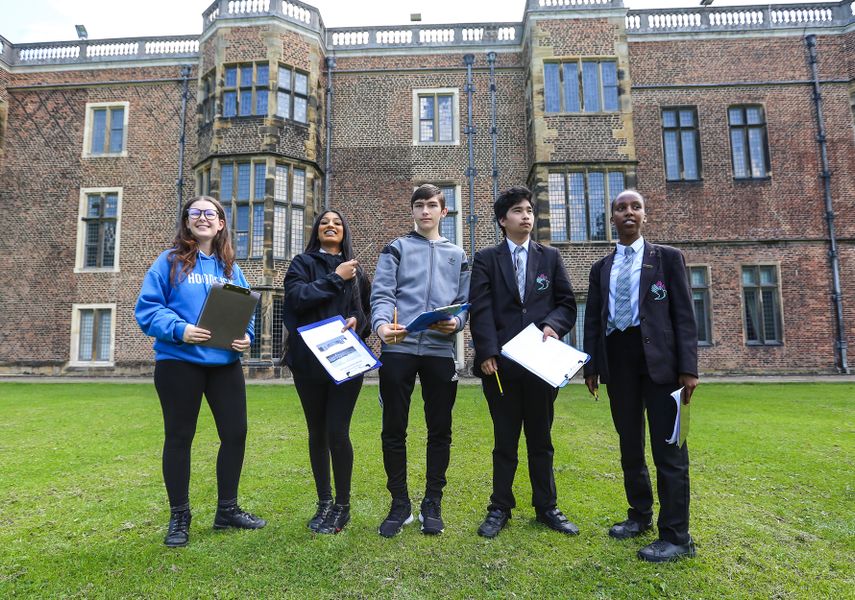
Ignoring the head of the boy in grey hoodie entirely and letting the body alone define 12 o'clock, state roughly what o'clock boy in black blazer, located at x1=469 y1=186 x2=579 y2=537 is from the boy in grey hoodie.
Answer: The boy in black blazer is roughly at 9 o'clock from the boy in grey hoodie.

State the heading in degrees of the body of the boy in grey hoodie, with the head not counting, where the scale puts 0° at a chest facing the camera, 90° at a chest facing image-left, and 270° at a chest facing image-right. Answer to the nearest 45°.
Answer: approximately 0°

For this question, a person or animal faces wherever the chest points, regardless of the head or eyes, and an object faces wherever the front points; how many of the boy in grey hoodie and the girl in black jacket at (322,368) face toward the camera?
2

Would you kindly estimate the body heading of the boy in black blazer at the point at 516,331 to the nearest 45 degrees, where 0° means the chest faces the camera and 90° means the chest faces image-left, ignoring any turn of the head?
approximately 0°

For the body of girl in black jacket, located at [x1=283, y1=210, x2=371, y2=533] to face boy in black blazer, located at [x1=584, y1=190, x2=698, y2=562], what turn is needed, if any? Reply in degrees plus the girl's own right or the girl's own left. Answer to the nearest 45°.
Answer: approximately 90° to the girl's own left

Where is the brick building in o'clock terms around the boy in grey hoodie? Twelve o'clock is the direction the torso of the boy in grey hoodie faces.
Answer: The brick building is roughly at 6 o'clock from the boy in grey hoodie.

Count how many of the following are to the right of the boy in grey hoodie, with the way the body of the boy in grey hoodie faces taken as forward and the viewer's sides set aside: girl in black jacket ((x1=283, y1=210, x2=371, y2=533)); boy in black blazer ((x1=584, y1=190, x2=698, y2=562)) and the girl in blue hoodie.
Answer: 2

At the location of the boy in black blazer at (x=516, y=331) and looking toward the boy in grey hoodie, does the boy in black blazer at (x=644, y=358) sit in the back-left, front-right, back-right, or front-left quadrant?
back-left
